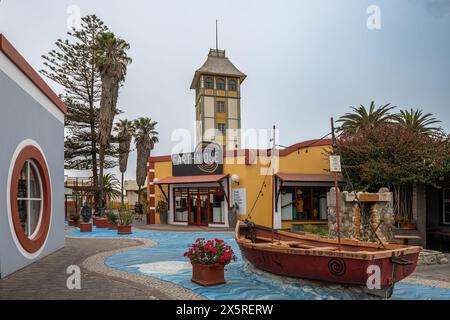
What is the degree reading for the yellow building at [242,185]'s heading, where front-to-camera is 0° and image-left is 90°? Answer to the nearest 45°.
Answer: approximately 0°

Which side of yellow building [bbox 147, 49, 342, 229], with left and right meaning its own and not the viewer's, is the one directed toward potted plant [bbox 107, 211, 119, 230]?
right

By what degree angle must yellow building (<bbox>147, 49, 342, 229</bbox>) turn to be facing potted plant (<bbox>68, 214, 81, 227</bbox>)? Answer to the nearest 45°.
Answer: approximately 90° to its right

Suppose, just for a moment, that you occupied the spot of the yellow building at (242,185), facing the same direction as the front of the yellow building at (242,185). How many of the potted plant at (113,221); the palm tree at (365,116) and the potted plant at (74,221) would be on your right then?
2

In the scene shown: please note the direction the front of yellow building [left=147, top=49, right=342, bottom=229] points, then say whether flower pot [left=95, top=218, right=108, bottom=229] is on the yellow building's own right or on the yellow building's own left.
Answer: on the yellow building's own right

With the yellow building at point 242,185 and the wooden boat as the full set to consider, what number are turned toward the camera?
1
